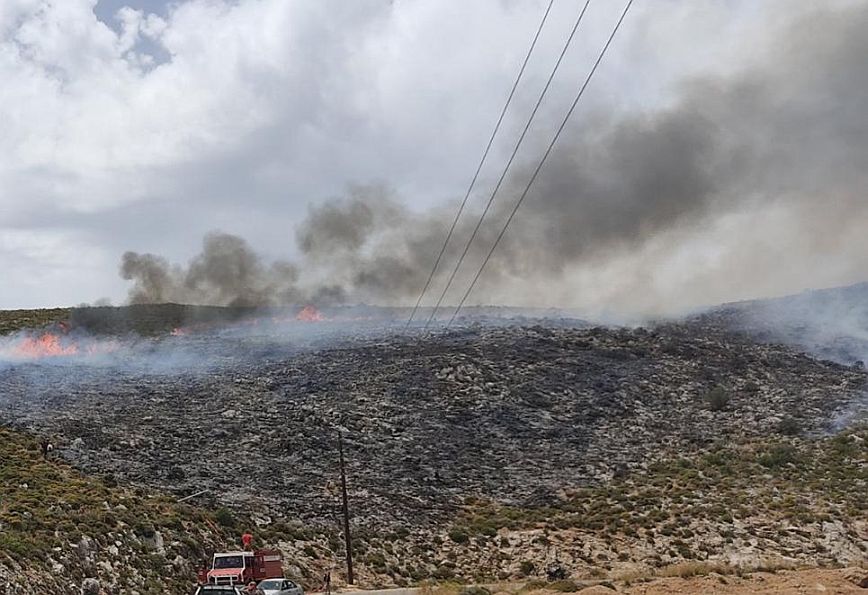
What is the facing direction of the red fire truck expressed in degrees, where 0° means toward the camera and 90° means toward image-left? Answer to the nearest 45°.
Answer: approximately 45°

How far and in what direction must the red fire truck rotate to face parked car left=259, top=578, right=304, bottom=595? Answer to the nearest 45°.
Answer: approximately 90° to its left
